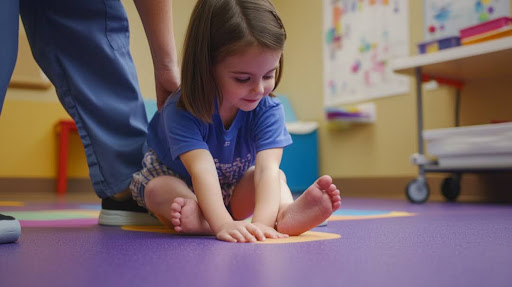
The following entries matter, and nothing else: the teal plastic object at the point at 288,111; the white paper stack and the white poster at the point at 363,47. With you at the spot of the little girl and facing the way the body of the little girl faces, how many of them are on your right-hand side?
0

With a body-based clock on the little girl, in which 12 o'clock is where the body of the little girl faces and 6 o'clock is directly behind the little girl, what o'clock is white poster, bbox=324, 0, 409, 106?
The white poster is roughly at 8 o'clock from the little girl.

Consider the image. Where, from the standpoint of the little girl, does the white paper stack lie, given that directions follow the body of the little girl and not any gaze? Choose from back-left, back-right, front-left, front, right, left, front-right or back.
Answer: left

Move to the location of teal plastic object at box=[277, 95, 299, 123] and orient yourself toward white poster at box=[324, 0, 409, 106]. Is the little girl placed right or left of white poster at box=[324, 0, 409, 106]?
right

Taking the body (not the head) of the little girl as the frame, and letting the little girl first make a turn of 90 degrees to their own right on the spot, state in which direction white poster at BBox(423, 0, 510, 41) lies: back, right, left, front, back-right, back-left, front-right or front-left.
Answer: back

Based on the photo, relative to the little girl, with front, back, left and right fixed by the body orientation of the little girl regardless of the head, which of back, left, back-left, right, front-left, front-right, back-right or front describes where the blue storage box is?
back-left

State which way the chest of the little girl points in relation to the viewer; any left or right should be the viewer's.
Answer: facing the viewer and to the right of the viewer

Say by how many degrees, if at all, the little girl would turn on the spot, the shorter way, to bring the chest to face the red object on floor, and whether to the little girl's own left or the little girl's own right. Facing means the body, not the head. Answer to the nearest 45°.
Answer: approximately 180°
